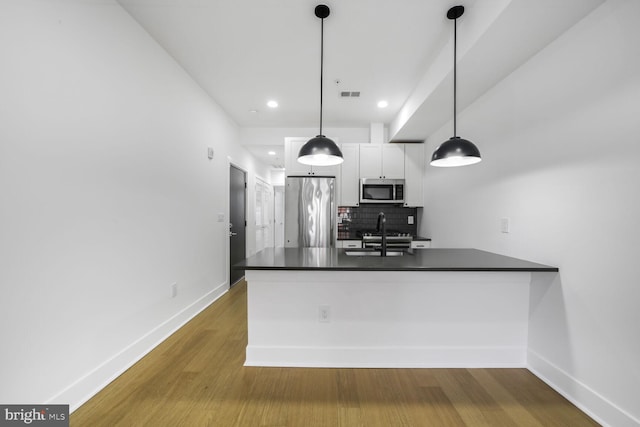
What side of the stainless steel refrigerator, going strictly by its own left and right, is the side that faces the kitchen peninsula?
front

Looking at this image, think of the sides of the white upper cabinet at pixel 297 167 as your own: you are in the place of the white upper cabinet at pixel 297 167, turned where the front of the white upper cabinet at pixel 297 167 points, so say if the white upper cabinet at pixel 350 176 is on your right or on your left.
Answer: on your left

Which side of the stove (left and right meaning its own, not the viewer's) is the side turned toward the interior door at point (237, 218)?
right

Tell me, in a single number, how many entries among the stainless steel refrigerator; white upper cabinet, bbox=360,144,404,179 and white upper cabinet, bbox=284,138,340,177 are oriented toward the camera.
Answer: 3

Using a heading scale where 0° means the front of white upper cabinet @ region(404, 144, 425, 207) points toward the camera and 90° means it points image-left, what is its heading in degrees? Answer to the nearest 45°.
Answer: approximately 0°

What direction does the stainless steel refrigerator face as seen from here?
toward the camera

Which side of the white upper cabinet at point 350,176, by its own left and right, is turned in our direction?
front

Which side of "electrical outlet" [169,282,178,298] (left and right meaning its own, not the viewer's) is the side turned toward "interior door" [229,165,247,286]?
left

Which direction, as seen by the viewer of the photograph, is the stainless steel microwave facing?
facing the viewer

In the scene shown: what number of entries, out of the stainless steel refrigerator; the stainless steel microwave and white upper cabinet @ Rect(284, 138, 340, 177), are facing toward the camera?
3

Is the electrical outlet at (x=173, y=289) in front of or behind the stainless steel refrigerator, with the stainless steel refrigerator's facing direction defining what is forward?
in front
